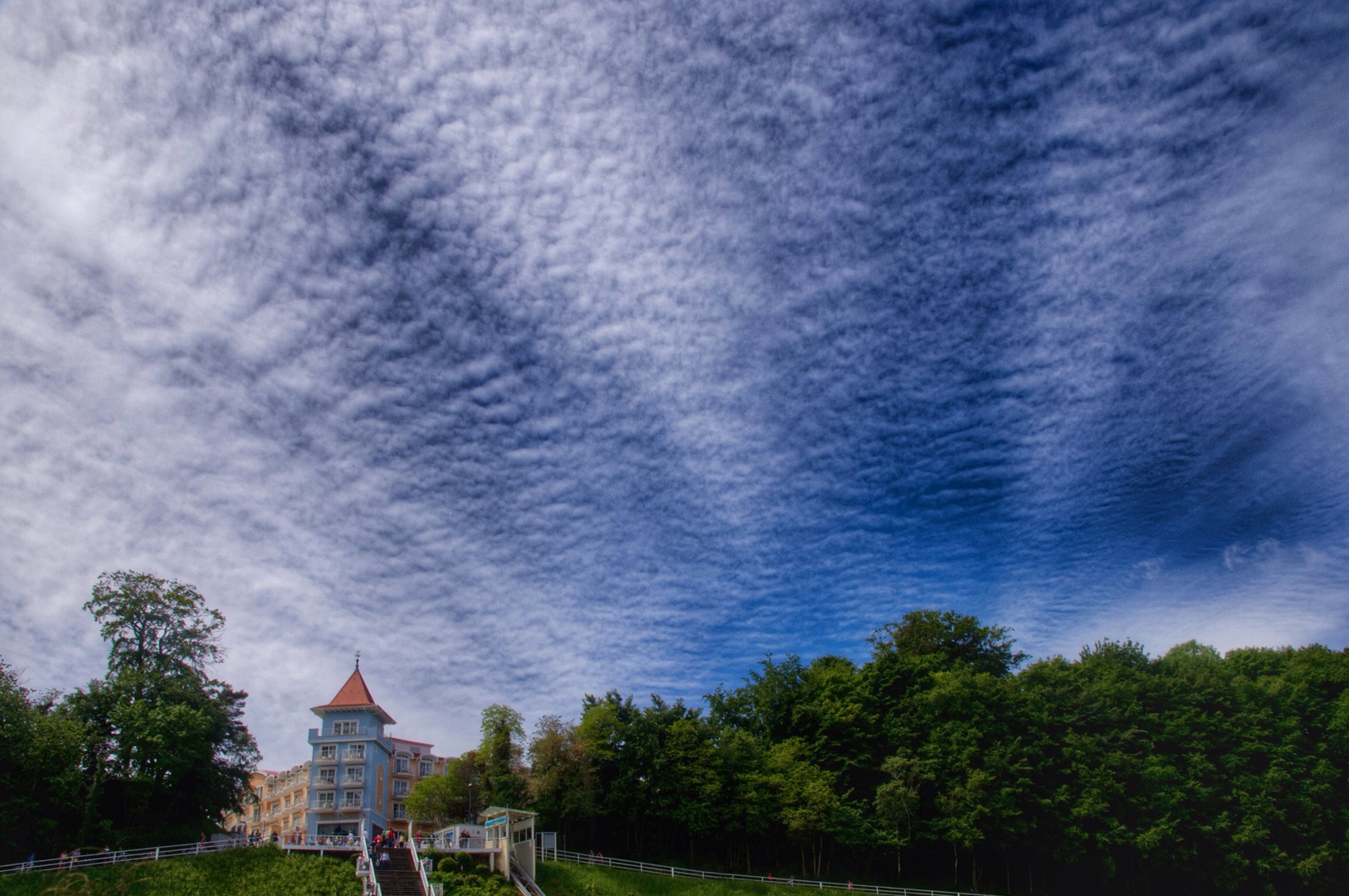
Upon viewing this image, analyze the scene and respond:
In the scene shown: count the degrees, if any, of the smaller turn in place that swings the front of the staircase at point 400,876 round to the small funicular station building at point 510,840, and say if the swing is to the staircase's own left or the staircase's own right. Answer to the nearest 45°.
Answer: approximately 135° to the staircase's own left

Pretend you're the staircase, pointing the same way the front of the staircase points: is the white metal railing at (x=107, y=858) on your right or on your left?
on your right

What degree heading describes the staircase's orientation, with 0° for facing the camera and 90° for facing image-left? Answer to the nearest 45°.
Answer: approximately 0°

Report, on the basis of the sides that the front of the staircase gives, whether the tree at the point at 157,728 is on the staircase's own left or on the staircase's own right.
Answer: on the staircase's own right

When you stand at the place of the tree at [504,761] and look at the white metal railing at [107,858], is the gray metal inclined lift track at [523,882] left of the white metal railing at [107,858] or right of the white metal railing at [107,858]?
left
